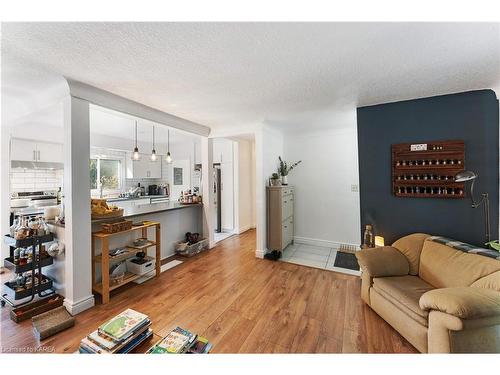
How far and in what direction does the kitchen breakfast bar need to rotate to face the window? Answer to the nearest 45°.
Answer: approximately 135° to its left

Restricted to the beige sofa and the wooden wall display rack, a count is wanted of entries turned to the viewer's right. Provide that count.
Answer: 0

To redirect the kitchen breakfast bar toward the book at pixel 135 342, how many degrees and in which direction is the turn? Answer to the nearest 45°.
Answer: approximately 45° to its right

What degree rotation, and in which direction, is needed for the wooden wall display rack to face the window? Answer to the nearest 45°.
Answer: approximately 90° to its right

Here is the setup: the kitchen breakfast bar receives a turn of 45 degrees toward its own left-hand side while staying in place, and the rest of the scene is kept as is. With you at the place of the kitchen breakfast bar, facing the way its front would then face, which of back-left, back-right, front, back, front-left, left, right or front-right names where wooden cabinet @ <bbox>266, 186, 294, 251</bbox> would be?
front

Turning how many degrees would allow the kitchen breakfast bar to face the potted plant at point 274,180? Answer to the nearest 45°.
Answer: approximately 45° to its left

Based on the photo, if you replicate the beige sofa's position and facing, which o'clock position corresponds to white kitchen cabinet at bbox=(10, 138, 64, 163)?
The white kitchen cabinet is roughly at 1 o'clock from the beige sofa.

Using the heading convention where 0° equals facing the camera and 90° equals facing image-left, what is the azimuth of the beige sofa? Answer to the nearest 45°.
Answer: approximately 45°

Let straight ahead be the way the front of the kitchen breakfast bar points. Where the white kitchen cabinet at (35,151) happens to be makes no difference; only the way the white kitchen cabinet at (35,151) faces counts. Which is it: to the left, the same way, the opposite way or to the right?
the same way

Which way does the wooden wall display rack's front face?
toward the camera

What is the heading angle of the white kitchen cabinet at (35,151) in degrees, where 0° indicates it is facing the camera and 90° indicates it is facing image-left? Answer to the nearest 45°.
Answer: approximately 315°

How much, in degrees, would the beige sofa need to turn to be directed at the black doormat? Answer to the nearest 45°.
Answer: approximately 90° to its right

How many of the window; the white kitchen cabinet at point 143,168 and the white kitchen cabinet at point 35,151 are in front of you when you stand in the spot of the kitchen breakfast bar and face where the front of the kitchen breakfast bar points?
0

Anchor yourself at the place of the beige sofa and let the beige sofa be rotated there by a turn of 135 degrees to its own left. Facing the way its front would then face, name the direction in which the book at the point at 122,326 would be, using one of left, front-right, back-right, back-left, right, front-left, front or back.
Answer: back-right

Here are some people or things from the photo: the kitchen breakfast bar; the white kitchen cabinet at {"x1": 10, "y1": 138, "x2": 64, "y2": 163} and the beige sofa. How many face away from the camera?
0

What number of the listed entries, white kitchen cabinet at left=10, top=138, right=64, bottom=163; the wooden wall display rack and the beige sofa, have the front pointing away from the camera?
0

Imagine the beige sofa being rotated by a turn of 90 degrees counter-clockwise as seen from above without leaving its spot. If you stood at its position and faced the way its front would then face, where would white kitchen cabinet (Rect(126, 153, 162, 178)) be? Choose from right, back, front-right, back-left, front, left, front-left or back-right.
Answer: back-right

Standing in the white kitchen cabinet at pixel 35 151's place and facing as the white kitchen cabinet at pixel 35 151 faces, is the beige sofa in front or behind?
in front

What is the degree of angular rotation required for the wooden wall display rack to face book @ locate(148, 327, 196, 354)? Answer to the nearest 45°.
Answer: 0° — it already faces it
